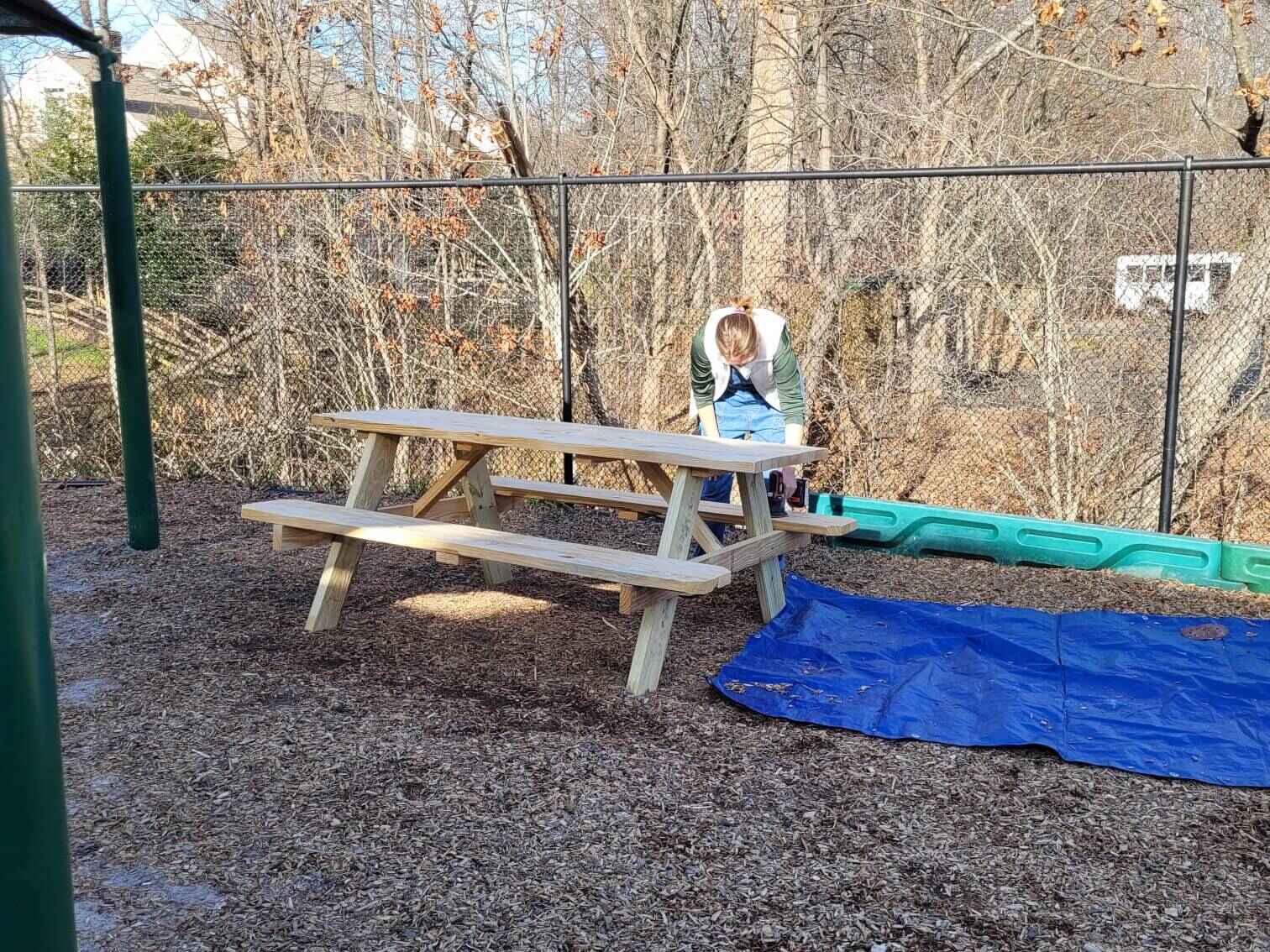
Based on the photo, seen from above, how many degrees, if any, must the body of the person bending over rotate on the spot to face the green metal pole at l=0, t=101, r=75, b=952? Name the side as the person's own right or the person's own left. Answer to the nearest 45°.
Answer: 0° — they already face it

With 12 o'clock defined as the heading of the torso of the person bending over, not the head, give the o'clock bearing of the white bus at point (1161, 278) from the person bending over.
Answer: The white bus is roughly at 8 o'clock from the person bending over.

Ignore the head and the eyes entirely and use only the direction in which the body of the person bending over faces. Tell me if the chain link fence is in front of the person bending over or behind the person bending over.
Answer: behind

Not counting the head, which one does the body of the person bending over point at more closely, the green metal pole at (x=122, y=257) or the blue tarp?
the blue tarp

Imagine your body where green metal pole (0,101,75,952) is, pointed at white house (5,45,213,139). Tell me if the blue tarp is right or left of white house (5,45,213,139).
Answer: right

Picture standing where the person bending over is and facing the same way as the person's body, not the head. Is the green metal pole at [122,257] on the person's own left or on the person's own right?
on the person's own right

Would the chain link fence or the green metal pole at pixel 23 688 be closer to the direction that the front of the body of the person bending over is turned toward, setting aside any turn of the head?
the green metal pole

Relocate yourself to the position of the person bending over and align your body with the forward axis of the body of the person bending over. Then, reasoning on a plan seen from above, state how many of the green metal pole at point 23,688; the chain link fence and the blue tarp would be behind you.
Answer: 1

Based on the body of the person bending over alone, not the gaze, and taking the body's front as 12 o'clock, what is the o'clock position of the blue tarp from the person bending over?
The blue tarp is roughly at 11 o'clock from the person bending over.

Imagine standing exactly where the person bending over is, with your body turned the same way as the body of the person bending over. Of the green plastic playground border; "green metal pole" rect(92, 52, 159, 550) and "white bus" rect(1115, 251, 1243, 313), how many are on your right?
1

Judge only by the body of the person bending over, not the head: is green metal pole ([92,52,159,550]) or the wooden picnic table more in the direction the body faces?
the wooden picnic table

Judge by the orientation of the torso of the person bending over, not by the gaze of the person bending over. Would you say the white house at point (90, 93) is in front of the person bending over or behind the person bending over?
behind

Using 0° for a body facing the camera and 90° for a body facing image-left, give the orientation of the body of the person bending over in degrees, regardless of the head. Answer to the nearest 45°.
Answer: approximately 0°
